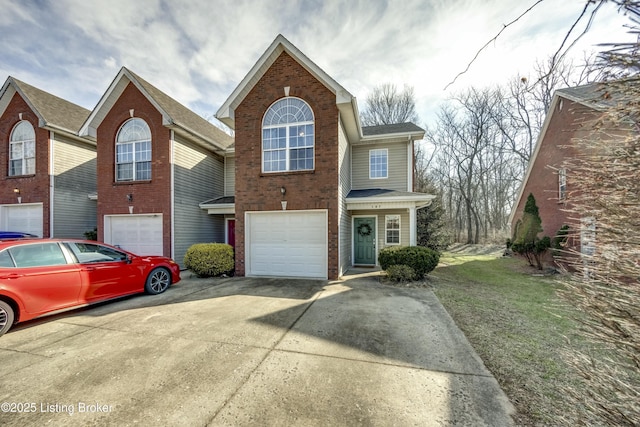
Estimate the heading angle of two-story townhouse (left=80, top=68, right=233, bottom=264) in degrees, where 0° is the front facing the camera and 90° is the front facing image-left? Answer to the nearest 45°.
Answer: approximately 45°

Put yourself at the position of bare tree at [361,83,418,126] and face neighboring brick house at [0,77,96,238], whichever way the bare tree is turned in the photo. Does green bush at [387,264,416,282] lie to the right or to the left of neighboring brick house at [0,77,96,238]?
left

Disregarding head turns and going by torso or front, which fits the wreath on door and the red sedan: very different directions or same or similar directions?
very different directions

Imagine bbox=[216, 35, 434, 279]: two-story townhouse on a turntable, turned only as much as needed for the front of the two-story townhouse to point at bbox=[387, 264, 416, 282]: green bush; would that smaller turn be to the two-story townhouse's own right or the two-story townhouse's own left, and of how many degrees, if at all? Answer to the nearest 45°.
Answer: approximately 90° to the two-story townhouse's own left

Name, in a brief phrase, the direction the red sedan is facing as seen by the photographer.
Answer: facing away from the viewer and to the right of the viewer

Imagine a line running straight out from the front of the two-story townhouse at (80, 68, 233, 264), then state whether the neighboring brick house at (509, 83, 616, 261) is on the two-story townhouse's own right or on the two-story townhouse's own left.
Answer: on the two-story townhouse's own left

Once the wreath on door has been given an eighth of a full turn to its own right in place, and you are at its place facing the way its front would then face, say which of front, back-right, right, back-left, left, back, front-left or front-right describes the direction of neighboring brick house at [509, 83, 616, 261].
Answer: back-left

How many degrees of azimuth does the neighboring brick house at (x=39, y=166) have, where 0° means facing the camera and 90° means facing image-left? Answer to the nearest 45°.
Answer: approximately 45°

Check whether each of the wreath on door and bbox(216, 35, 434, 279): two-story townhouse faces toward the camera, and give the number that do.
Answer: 2

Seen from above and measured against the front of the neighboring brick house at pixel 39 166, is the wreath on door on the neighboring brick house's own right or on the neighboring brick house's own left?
on the neighboring brick house's own left

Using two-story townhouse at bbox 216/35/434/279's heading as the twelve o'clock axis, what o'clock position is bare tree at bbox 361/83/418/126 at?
The bare tree is roughly at 7 o'clock from the two-story townhouse.

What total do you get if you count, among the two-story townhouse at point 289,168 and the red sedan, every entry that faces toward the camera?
1

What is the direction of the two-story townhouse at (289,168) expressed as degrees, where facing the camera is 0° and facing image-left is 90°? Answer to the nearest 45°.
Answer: approximately 0°

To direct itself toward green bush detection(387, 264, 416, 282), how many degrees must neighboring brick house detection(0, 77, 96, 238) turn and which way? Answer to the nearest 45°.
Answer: approximately 90° to its left

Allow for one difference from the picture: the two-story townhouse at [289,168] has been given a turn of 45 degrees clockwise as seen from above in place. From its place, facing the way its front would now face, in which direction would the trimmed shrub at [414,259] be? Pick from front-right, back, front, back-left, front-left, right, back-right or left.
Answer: back-left
